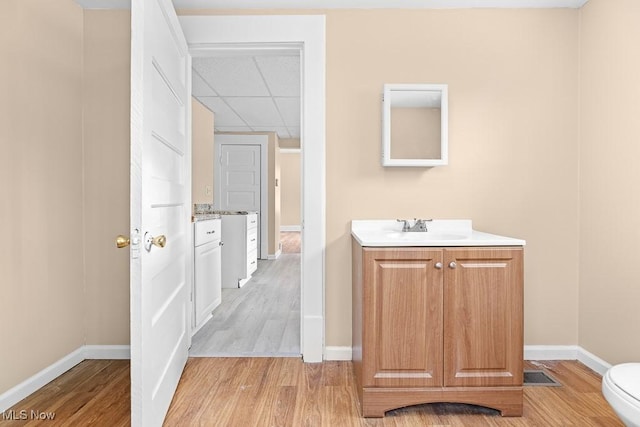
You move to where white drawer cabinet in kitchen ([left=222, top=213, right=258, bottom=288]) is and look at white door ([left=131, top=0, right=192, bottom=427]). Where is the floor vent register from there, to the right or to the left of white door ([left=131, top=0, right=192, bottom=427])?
left

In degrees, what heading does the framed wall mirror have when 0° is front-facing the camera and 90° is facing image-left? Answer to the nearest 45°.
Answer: approximately 0°

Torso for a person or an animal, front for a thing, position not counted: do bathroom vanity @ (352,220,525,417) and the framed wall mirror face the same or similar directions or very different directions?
same or similar directions

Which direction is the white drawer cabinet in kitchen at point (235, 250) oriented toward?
to the viewer's right

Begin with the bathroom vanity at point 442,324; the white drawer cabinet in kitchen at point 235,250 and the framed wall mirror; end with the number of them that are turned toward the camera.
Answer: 2

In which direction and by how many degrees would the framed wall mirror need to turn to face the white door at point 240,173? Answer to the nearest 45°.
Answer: approximately 135° to its right

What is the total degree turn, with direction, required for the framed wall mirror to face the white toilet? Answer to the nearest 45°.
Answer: approximately 45° to its left

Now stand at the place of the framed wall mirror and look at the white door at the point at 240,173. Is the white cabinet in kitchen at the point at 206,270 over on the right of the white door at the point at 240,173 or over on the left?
left

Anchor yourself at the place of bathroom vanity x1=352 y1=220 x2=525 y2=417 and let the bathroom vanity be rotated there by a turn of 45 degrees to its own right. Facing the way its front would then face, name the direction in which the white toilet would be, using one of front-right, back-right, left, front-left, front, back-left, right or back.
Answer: left

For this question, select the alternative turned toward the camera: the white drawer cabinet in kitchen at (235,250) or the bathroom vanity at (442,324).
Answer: the bathroom vanity

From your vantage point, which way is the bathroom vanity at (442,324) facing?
toward the camera

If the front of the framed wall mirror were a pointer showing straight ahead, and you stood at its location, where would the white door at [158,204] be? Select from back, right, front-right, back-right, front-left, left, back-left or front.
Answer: front-right

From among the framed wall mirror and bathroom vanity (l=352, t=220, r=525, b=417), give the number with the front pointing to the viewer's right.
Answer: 0

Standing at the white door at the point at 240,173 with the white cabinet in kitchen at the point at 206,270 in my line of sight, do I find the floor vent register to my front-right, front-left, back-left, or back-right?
front-left

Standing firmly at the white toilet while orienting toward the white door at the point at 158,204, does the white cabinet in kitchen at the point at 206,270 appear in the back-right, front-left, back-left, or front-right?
front-right
